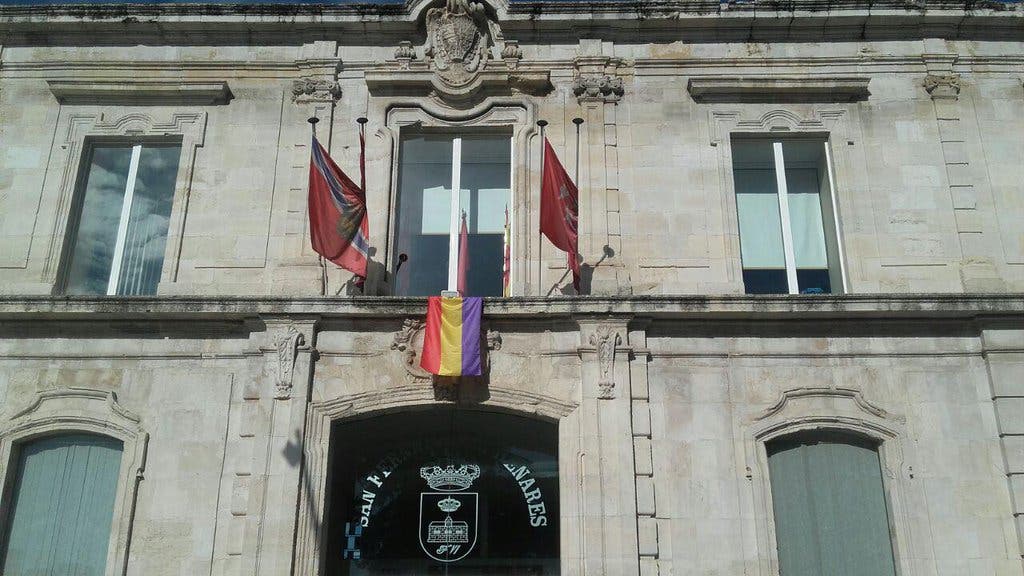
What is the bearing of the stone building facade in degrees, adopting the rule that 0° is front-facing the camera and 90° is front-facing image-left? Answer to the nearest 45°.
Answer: approximately 0°
